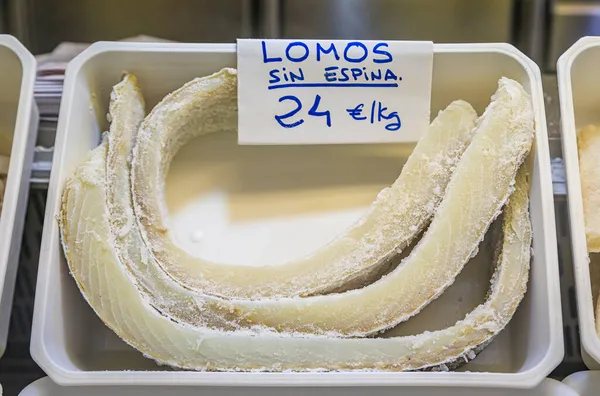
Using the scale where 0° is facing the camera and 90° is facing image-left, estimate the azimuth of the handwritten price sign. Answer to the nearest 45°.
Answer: approximately 0°

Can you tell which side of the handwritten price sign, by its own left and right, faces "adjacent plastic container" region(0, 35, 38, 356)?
right
